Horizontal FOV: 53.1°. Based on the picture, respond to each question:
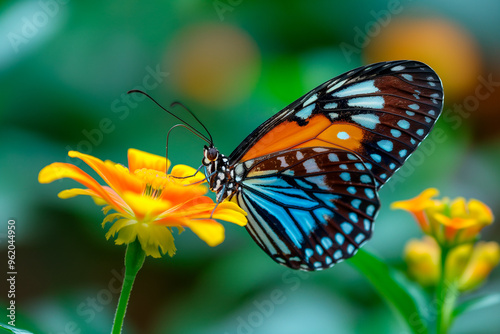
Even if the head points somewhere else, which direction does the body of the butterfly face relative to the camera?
to the viewer's left

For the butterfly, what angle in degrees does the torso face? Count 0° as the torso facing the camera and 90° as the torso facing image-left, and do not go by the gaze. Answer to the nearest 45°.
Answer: approximately 90°
